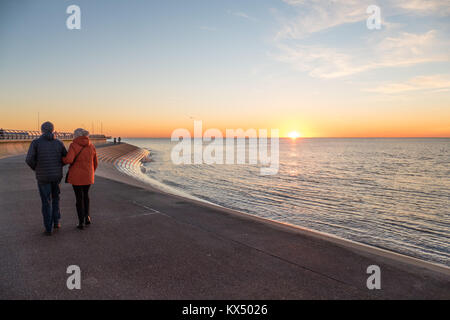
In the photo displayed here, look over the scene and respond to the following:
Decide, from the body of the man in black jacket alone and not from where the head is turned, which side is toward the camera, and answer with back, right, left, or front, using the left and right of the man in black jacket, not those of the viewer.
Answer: back
